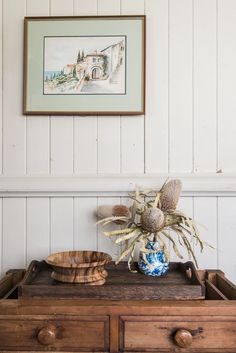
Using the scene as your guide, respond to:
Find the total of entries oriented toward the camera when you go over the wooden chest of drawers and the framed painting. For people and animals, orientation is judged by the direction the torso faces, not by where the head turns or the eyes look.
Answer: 2

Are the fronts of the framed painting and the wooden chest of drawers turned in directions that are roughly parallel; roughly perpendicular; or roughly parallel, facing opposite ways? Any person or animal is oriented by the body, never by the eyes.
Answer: roughly parallel

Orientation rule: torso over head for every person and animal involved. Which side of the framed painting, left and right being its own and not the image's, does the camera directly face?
front

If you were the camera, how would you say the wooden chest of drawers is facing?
facing the viewer
